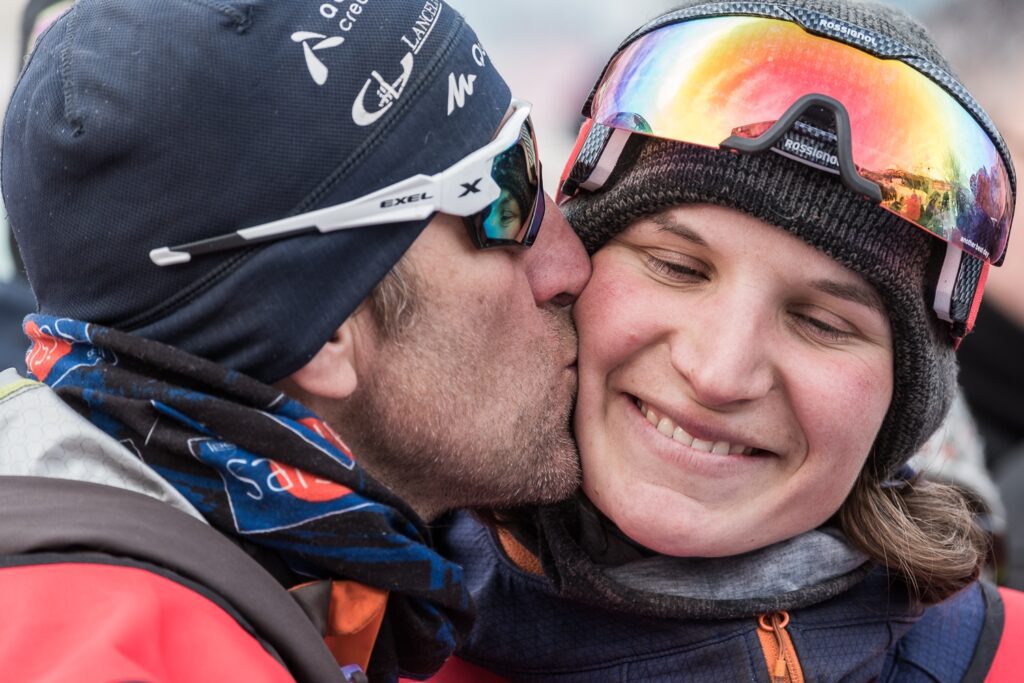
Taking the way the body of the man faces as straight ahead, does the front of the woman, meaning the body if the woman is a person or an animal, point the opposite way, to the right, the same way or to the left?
to the right

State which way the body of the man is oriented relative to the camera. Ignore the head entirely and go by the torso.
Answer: to the viewer's right

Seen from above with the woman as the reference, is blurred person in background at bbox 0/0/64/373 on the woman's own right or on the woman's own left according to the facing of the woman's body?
on the woman's own right

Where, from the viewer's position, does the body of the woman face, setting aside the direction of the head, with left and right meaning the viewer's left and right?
facing the viewer

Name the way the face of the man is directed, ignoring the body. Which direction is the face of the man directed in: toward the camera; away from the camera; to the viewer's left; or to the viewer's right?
to the viewer's right

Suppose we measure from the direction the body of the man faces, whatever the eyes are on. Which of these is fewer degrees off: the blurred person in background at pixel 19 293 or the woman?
the woman

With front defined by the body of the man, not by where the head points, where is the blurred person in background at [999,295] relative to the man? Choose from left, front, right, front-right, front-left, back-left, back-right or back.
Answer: front-left

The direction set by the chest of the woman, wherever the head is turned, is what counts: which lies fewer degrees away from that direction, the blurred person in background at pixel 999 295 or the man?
the man

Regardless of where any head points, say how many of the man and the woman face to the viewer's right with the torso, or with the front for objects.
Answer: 1

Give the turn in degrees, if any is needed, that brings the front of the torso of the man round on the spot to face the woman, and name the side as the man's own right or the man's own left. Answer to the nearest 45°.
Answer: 0° — they already face them
